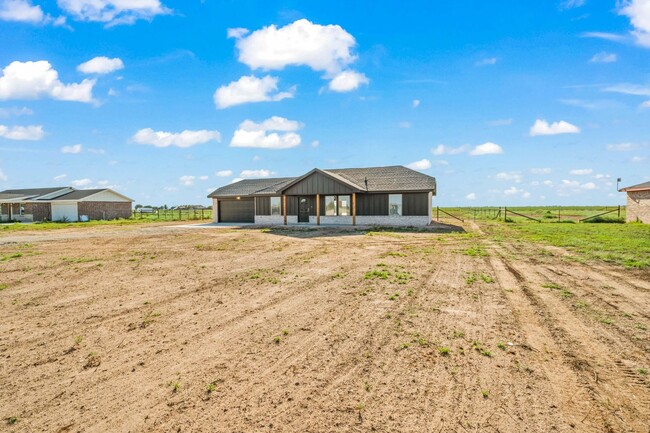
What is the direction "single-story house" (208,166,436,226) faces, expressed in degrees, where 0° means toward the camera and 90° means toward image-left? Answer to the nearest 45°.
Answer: approximately 0°

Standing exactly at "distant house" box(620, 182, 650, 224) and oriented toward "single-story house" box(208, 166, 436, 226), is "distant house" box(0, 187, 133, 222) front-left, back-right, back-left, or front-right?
front-right

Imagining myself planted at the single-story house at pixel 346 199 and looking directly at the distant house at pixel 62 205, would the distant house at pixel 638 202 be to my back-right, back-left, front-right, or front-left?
back-right

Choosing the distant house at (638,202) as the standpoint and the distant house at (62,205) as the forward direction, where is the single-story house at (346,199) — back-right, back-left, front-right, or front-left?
front-left

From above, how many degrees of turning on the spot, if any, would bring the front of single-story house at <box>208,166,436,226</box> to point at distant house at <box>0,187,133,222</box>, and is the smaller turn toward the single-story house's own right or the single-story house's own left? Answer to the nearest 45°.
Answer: approximately 135° to the single-story house's own right

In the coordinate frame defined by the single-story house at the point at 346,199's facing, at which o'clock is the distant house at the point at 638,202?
The distant house is roughly at 9 o'clock from the single-story house.

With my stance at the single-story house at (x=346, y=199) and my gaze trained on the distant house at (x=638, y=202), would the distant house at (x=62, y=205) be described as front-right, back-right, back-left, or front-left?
back-left
